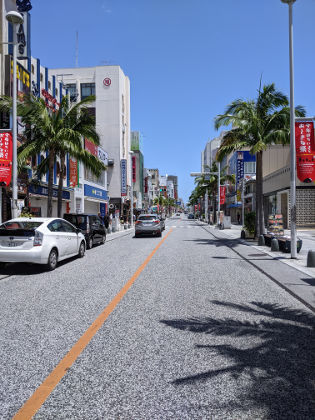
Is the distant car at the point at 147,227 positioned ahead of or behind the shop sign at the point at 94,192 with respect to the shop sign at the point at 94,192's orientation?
ahead

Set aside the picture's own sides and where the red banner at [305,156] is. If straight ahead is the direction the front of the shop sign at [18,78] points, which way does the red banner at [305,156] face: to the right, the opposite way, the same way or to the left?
to the right

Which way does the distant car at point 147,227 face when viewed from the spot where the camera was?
facing away from the viewer

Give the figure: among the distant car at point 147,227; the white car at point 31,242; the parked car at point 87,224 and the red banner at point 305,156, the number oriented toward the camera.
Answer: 1

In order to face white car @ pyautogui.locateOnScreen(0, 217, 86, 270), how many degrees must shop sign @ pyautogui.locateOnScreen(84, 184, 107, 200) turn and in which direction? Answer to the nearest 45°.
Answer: approximately 45° to its right

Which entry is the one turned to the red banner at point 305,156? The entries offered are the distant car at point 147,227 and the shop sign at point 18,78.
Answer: the shop sign

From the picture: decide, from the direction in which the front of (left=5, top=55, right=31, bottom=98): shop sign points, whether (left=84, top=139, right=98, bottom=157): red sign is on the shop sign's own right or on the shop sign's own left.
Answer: on the shop sign's own left

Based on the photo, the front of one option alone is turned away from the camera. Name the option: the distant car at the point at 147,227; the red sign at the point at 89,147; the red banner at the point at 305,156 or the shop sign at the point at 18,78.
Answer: the distant car

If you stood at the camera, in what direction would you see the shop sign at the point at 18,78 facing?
facing the viewer and to the right of the viewer

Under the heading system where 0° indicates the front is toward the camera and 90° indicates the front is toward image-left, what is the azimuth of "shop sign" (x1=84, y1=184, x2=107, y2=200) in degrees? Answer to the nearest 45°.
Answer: approximately 315°

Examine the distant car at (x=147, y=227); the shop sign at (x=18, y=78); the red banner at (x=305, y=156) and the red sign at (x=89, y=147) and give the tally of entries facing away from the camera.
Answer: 1

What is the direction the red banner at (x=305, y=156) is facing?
toward the camera

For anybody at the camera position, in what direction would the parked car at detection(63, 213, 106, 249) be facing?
facing away from the viewer and to the right of the viewer

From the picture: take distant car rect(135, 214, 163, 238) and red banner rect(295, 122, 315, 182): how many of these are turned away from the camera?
1
